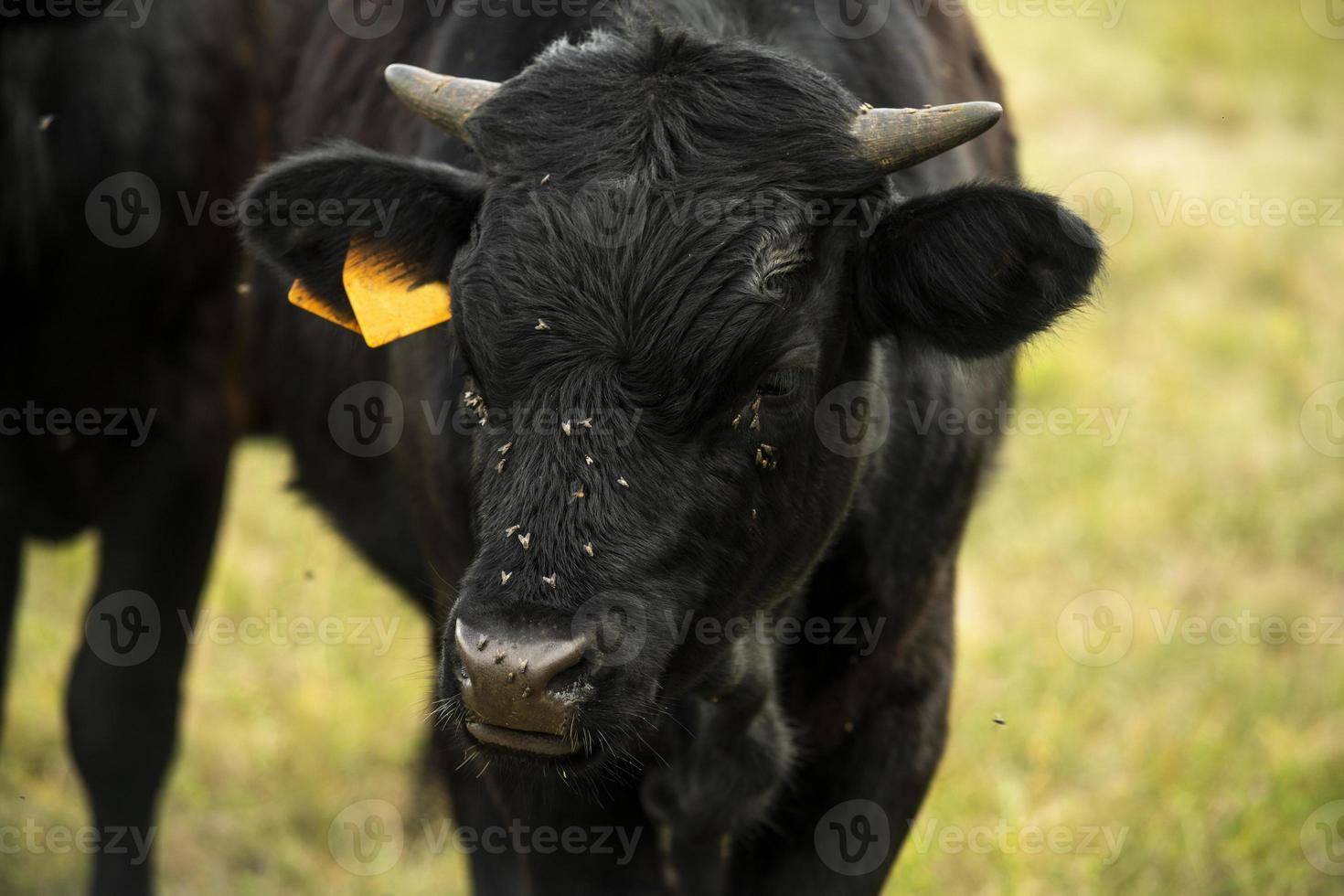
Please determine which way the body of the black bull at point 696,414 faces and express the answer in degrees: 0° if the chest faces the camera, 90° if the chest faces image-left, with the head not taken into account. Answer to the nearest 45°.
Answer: approximately 0°
